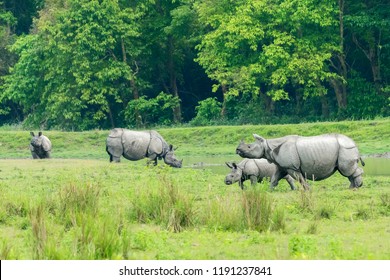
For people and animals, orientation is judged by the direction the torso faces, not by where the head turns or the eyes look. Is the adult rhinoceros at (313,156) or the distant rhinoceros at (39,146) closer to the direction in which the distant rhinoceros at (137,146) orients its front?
the adult rhinoceros

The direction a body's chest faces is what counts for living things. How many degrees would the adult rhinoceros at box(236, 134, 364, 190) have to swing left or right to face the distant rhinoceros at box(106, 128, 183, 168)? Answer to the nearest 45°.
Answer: approximately 45° to its right

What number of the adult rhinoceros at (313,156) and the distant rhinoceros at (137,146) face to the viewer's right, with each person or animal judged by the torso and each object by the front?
1

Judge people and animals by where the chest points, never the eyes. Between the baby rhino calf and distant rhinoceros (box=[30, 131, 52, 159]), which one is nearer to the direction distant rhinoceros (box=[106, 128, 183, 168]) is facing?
the baby rhino calf

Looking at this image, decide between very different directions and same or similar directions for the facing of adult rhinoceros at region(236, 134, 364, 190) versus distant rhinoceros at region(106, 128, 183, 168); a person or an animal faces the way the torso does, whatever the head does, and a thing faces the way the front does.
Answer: very different directions

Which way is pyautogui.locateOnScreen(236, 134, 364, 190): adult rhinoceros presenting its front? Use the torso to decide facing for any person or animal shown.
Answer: to the viewer's left

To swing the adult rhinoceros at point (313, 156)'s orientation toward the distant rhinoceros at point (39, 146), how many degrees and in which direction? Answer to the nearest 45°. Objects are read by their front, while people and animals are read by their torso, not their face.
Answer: approximately 45° to its right

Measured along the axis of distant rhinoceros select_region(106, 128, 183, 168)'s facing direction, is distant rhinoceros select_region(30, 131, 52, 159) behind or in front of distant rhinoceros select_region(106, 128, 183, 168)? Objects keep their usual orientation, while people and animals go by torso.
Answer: behind

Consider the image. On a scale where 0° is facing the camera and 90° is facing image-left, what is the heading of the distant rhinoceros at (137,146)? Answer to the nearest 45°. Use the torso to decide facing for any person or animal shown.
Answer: approximately 270°
